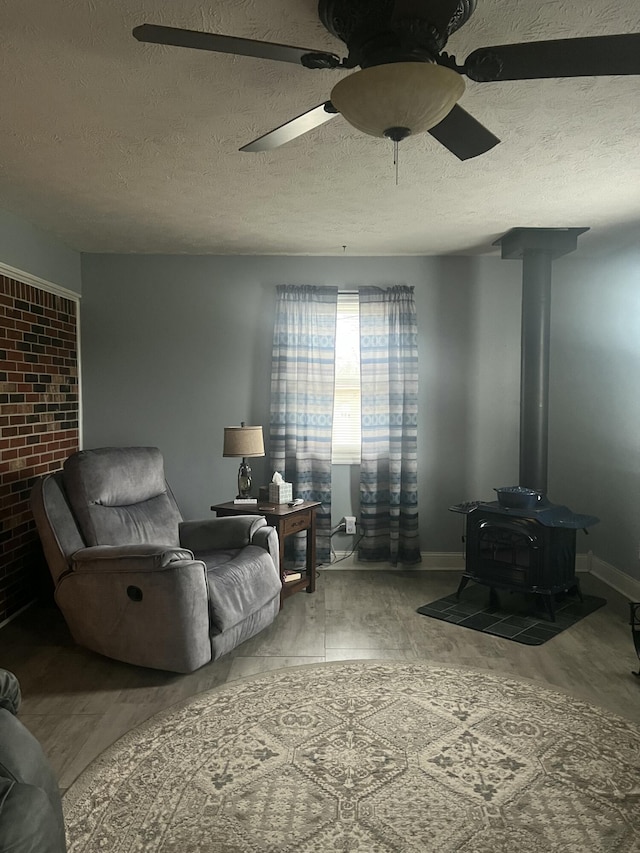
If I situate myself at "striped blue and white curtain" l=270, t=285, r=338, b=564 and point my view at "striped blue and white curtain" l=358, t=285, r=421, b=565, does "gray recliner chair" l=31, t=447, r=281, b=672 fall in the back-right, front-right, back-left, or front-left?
back-right

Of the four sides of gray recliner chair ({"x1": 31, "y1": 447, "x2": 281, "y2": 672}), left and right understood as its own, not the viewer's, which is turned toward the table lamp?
left

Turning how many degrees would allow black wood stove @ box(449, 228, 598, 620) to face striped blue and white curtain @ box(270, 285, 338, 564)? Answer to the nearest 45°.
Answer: approximately 45° to its right

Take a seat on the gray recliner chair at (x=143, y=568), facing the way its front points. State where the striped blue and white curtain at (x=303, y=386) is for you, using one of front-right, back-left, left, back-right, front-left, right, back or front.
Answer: left

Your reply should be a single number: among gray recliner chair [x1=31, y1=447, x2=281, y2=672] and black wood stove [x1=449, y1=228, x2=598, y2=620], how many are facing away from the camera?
0

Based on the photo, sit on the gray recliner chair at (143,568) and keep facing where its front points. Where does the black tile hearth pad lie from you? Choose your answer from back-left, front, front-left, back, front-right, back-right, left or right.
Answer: front-left

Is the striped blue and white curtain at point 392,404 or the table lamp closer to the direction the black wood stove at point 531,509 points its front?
the table lamp

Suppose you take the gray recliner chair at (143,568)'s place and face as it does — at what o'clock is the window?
The window is roughly at 9 o'clock from the gray recliner chair.

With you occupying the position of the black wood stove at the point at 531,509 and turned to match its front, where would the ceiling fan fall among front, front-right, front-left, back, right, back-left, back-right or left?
front-left

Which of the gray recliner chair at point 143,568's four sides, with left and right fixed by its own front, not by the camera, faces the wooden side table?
left

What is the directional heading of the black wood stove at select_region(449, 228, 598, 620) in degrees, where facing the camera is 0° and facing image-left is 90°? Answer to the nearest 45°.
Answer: approximately 45°

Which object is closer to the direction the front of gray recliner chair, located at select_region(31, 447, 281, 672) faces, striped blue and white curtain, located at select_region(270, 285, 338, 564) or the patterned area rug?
the patterned area rug
